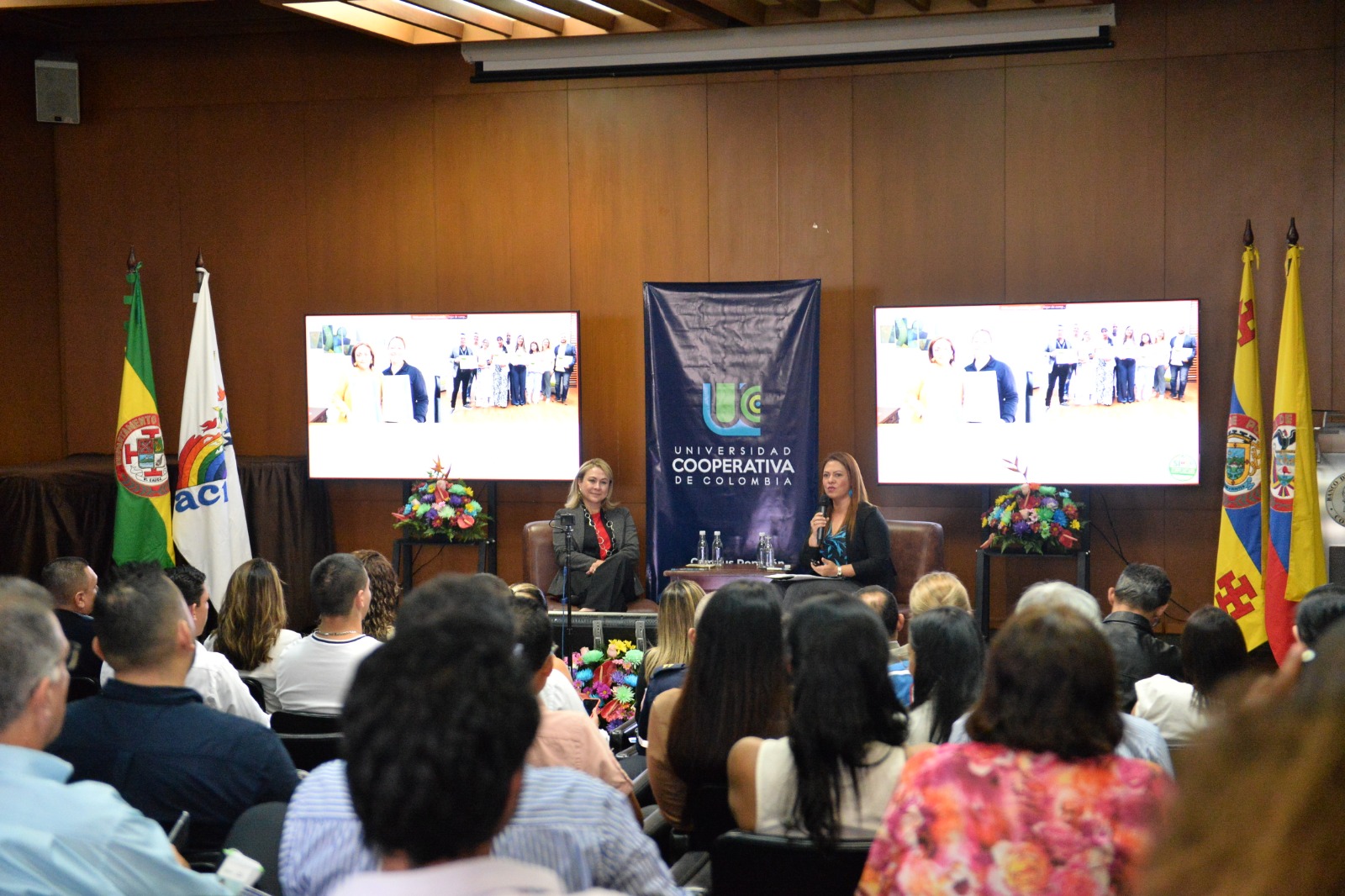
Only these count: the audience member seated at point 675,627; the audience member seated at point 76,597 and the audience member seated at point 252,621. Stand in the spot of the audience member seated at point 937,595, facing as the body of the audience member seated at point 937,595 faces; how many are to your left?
3

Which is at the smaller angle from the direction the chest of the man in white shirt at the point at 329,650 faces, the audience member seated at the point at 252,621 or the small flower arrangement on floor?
the small flower arrangement on floor

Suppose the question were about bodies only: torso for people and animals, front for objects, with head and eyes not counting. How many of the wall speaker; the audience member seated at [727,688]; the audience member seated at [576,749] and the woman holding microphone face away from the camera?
2

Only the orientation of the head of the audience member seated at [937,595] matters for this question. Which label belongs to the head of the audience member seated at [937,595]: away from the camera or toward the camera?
away from the camera

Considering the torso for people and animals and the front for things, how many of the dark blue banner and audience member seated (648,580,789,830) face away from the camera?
1

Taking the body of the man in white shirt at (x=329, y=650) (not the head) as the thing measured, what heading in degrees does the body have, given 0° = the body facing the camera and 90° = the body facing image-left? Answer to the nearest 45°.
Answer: approximately 225°

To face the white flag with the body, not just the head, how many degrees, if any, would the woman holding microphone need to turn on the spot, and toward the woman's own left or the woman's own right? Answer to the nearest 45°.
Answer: approximately 45° to the woman's own right

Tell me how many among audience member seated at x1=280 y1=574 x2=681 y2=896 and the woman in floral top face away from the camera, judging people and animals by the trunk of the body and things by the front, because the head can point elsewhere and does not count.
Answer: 2

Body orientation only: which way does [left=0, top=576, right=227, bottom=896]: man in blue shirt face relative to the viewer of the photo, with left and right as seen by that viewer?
facing away from the viewer and to the right of the viewer

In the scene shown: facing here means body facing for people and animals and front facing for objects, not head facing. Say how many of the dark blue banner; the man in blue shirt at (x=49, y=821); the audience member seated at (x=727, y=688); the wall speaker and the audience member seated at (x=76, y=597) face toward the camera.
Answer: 2

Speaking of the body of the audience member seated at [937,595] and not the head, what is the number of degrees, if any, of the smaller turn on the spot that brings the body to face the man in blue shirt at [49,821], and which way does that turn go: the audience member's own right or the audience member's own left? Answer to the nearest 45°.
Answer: approximately 135° to the audience member's own left

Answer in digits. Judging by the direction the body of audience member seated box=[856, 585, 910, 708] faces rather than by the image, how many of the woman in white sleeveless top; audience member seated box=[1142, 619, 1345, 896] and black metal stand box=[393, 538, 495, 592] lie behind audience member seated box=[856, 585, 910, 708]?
2

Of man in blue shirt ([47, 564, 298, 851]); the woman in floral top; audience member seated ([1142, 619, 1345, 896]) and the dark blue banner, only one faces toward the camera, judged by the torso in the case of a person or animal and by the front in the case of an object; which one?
the dark blue banner

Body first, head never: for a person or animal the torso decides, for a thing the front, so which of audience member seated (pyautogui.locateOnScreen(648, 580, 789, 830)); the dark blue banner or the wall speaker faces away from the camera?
the audience member seated

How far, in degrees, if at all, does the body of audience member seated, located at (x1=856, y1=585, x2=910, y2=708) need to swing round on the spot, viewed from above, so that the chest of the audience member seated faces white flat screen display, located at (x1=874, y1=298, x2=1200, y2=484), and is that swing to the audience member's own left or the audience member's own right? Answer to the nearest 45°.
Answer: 0° — they already face it
